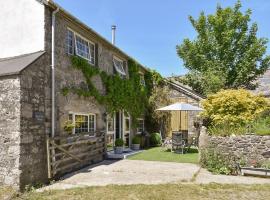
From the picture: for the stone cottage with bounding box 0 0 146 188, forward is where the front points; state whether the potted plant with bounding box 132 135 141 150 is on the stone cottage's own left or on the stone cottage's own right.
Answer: on the stone cottage's own left

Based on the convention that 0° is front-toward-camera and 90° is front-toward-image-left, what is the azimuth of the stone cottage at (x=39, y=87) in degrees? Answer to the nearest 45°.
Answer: approximately 315°

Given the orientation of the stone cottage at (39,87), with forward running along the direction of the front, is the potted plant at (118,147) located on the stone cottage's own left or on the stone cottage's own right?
on the stone cottage's own left

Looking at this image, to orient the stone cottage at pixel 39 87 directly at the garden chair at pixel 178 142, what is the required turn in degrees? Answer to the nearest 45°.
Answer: approximately 90° to its left

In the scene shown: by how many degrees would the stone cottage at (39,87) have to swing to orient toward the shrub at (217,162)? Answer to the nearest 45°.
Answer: approximately 45° to its left
